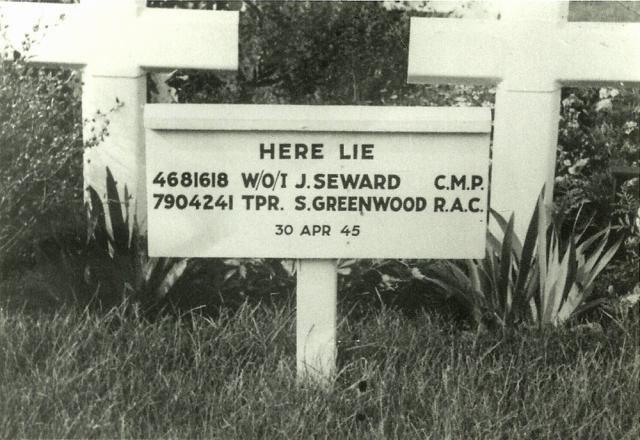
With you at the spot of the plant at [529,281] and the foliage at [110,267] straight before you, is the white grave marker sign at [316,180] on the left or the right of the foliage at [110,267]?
left

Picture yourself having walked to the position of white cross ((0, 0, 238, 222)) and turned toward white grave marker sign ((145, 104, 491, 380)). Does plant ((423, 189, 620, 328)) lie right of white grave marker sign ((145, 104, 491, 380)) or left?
left

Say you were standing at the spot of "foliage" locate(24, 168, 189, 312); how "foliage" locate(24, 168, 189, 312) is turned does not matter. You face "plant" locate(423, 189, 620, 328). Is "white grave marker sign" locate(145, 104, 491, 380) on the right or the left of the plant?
right

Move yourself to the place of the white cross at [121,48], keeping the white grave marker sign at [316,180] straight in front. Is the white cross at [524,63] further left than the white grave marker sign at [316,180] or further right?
left

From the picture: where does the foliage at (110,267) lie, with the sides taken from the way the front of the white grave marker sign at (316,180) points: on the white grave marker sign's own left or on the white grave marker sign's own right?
on the white grave marker sign's own right

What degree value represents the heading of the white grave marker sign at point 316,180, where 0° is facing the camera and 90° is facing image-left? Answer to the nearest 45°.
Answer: approximately 0°

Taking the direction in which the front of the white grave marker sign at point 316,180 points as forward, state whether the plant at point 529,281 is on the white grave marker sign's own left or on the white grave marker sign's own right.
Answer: on the white grave marker sign's own left

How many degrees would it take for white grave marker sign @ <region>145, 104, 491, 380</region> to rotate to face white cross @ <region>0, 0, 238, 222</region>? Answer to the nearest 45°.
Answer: approximately 135° to its right

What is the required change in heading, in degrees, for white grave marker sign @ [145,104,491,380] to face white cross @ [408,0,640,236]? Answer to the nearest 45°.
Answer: approximately 135° to its left
